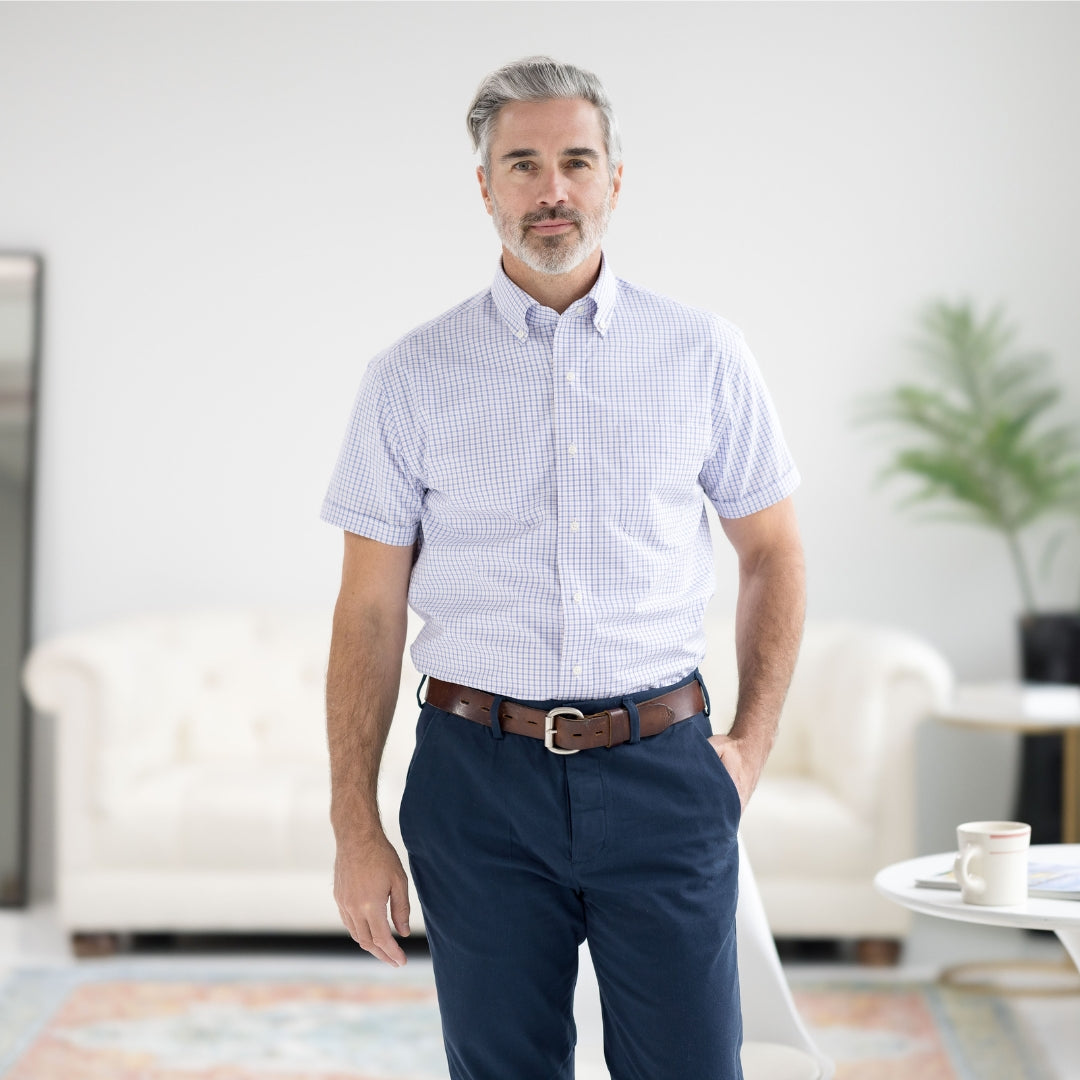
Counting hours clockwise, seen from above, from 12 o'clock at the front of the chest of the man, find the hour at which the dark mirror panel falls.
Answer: The dark mirror panel is roughly at 5 o'clock from the man.

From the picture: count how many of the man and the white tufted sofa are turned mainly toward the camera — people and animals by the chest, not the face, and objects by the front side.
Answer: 2

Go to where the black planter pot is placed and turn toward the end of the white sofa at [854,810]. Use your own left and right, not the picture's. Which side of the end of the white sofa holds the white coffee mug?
left

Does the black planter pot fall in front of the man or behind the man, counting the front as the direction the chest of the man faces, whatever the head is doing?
behind

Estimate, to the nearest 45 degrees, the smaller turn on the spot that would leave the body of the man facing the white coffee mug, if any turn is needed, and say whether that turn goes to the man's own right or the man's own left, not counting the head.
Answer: approximately 90° to the man's own left

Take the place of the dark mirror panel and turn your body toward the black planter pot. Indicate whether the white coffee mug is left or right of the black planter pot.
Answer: right

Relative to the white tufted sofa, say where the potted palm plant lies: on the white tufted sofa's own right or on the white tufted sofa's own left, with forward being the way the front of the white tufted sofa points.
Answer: on the white tufted sofa's own left

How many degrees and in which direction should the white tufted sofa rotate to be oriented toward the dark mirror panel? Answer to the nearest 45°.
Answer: approximately 135° to its right

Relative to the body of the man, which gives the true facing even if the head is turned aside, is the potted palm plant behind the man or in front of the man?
behind

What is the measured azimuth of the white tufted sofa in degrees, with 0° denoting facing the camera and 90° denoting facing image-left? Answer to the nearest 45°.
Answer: approximately 0°
